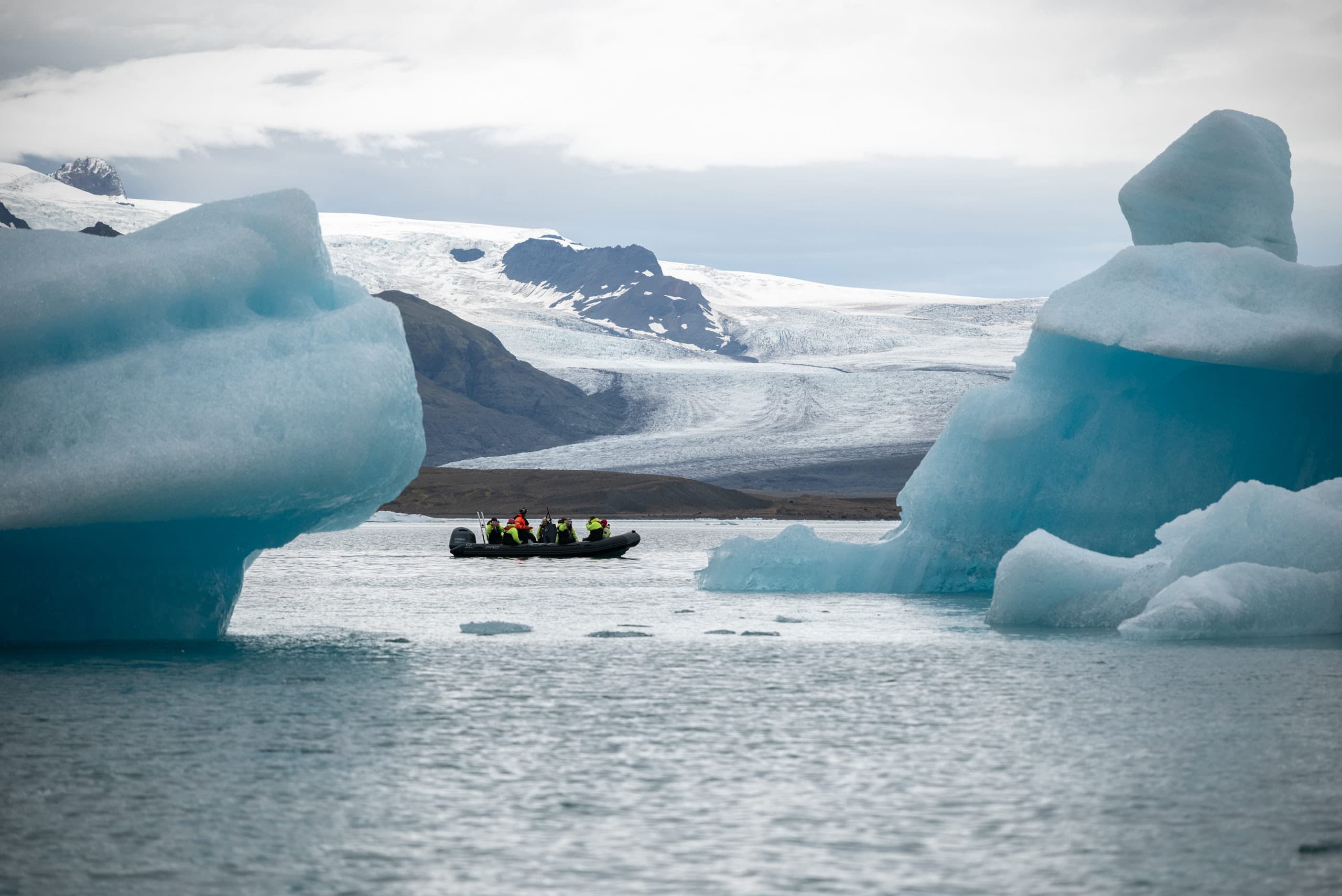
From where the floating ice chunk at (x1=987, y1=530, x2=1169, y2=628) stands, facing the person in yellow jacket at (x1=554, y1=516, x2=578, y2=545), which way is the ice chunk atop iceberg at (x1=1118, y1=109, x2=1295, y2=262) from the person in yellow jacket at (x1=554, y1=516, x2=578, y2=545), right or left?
right

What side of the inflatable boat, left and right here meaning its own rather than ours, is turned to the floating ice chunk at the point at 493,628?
right

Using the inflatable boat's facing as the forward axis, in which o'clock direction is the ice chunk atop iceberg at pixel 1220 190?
The ice chunk atop iceberg is roughly at 2 o'clock from the inflatable boat.

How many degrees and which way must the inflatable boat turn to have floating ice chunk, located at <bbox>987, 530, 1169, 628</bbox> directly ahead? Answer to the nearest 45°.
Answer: approximately 90° to its right

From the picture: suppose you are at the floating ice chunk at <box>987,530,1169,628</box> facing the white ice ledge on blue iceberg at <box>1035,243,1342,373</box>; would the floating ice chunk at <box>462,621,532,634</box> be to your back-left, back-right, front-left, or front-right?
back-left

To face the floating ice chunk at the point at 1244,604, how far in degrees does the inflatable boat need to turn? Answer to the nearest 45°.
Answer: approximately 90° to its right

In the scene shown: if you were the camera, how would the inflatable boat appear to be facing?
facing to the right of the viewer

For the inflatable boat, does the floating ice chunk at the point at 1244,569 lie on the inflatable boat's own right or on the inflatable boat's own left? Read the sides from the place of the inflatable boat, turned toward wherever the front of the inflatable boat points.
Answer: on the inflatable boat's own right
